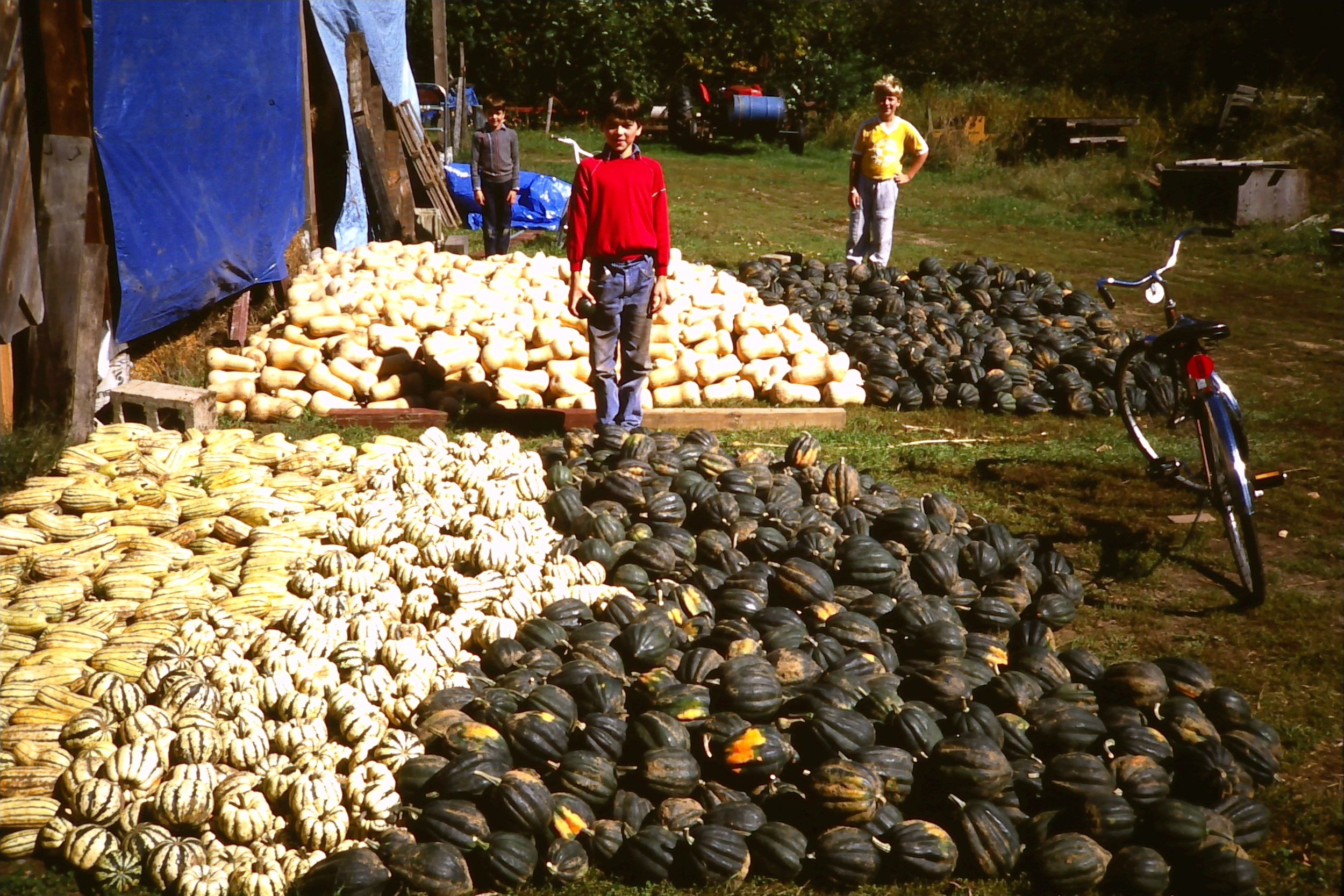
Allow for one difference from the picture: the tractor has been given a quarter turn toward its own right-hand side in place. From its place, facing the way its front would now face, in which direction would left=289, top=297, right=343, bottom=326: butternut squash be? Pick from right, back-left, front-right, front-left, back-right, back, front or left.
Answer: front

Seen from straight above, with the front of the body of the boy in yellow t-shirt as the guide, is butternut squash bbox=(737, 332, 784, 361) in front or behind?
in front

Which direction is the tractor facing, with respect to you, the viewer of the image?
facing to the right of the viewer

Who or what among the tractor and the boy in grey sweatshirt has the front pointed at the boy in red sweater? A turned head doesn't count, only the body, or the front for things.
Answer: the boy in grey sweatshirt

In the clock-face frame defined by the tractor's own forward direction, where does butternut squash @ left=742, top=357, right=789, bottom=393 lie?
The butternut squash is roughly at 3 o'clock from the tractor.

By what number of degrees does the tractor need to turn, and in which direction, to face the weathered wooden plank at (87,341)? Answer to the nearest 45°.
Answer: approximately 90° to its right

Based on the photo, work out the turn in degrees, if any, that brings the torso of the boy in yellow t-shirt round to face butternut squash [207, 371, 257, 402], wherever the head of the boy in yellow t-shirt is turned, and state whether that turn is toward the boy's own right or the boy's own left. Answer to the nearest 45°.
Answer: approximately 45° to the boy's own right

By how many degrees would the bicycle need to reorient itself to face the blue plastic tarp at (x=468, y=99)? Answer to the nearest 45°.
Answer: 0° — it already faces it
